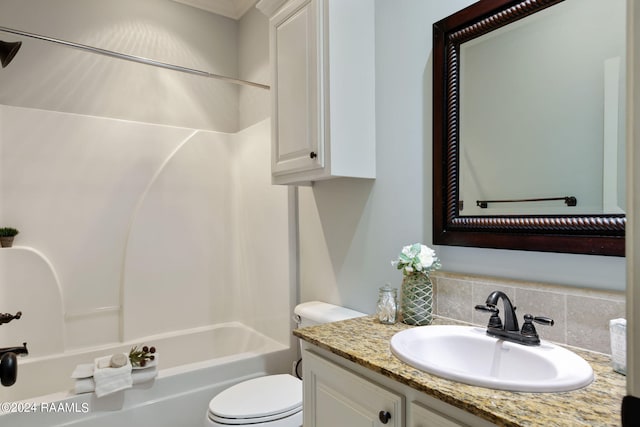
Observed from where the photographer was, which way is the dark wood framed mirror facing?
facing the viewer and to the left of the viewer

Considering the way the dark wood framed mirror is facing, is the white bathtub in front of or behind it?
in front

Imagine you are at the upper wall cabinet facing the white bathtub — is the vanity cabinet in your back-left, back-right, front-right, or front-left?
back-left

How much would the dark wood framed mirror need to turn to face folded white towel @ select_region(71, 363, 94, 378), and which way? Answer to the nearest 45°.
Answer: approximately 45° to its right

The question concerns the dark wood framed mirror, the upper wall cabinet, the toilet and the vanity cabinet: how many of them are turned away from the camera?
0

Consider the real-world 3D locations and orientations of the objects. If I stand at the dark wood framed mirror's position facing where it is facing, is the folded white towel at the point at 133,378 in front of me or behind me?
in front

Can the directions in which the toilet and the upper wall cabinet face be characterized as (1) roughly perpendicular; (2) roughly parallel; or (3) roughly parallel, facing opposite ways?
roughly parallel

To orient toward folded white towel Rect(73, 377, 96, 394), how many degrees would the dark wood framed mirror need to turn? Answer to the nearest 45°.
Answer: approximately 45° to its right

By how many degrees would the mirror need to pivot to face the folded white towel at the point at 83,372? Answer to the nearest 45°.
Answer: approximately 45° to its right

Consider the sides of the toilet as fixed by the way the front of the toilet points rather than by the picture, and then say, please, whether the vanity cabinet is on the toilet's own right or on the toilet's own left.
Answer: on the toilet's own left
